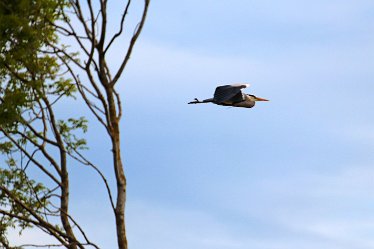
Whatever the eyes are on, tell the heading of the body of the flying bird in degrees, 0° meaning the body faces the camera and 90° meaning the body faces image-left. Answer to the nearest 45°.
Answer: approximately 270°
